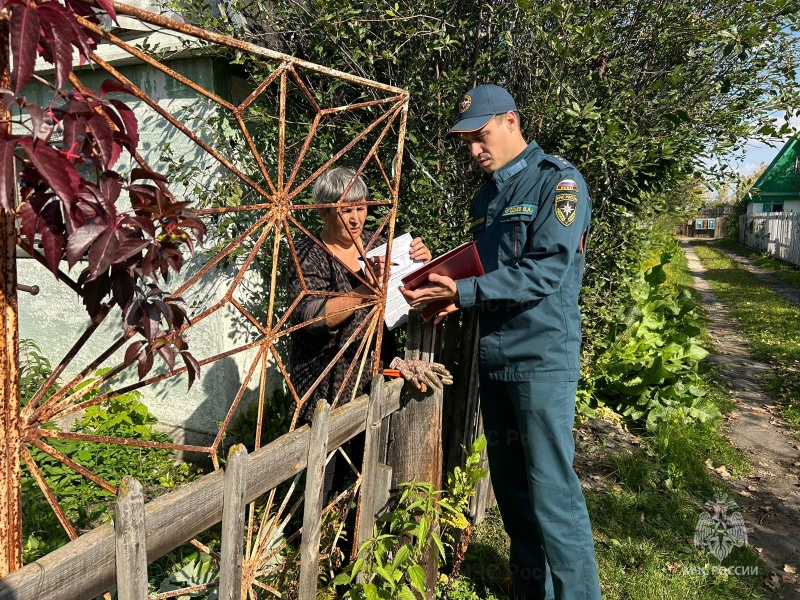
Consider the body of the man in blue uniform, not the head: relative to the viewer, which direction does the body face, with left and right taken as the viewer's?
facing the viewer and to the left of the viewer

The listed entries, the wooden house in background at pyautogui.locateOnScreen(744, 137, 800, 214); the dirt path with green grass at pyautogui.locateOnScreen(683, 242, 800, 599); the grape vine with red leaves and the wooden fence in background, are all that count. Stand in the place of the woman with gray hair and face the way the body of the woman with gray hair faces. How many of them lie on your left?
3

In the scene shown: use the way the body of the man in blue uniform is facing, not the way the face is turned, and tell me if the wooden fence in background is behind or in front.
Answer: behind

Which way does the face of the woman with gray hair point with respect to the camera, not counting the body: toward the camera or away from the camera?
toward the camera

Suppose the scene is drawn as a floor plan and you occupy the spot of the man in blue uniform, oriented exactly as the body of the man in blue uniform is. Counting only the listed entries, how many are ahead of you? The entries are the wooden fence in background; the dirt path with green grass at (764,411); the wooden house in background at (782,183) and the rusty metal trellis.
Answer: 1

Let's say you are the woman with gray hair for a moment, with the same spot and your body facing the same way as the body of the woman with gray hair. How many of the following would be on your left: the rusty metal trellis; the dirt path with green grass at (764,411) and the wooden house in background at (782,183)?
2

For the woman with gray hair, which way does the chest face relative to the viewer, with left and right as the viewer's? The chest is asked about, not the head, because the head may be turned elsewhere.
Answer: facing the viewer and to the right of the viewer

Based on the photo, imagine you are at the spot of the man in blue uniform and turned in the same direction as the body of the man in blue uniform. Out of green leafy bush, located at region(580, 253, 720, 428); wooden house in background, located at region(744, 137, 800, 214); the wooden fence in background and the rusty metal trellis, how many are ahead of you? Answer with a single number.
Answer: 1

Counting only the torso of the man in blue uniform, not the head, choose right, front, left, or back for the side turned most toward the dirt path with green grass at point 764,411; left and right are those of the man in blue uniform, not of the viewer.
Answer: back

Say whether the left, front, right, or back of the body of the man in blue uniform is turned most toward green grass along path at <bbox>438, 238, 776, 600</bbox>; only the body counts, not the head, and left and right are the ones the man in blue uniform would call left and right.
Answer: back

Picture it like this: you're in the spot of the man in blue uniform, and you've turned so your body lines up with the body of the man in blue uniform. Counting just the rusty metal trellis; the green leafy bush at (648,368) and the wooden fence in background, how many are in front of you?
1

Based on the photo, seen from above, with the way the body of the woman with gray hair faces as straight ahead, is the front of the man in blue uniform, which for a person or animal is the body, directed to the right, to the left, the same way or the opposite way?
to the right

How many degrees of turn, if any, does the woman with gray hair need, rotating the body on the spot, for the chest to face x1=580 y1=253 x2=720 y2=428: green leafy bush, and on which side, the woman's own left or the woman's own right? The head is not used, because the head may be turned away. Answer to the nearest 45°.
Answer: approximately 90° to the woman's own left

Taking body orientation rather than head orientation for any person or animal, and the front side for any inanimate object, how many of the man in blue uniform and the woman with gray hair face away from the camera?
0

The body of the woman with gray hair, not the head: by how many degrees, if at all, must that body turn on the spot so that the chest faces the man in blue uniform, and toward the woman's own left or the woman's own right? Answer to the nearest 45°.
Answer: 0° — they already face them
